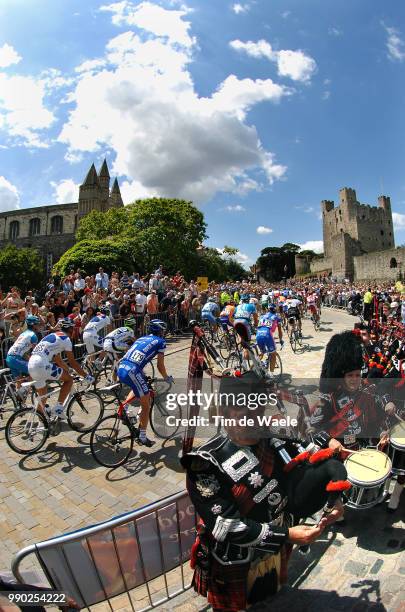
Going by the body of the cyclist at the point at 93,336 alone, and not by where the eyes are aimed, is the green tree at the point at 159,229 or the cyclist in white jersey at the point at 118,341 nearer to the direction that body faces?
the green tree
